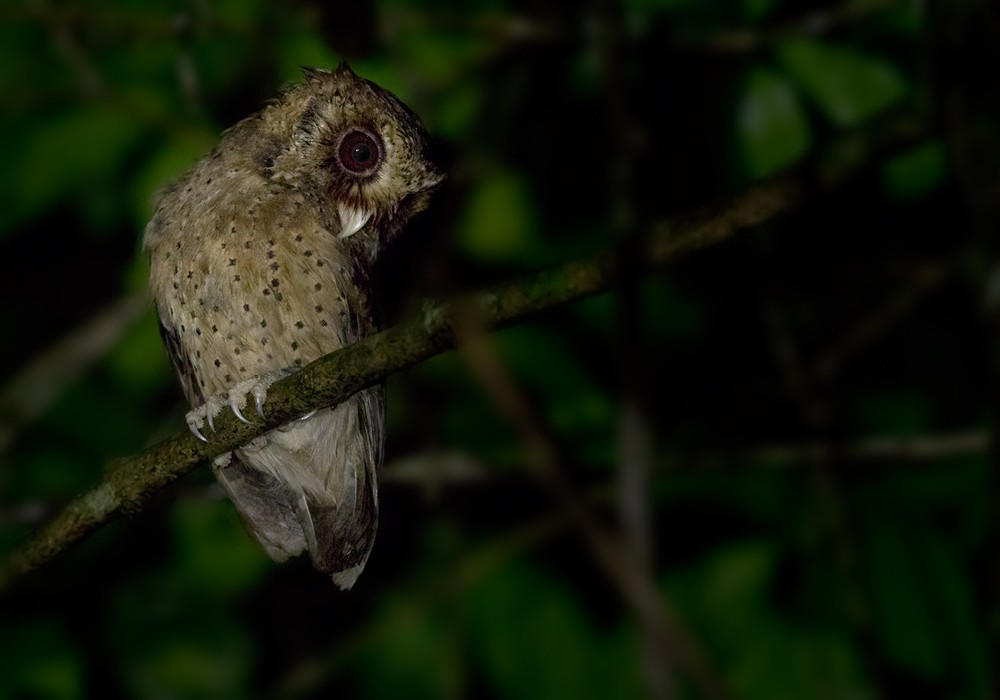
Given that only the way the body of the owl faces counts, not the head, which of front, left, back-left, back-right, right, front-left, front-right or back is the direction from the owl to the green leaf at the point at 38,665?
back-right

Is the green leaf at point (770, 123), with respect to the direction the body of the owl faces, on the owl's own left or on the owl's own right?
on the owl's own left

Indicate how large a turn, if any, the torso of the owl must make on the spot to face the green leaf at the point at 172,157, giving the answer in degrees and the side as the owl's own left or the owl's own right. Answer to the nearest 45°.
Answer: approximately 180°

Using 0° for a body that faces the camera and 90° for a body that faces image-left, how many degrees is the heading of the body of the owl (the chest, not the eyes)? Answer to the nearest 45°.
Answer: approximately 0°

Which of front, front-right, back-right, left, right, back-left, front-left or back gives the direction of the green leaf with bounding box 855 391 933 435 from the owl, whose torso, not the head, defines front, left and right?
back-left

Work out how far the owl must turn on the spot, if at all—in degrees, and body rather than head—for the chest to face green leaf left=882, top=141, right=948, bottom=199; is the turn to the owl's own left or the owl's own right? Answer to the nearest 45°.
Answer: approximately 135° to the owl's own left
